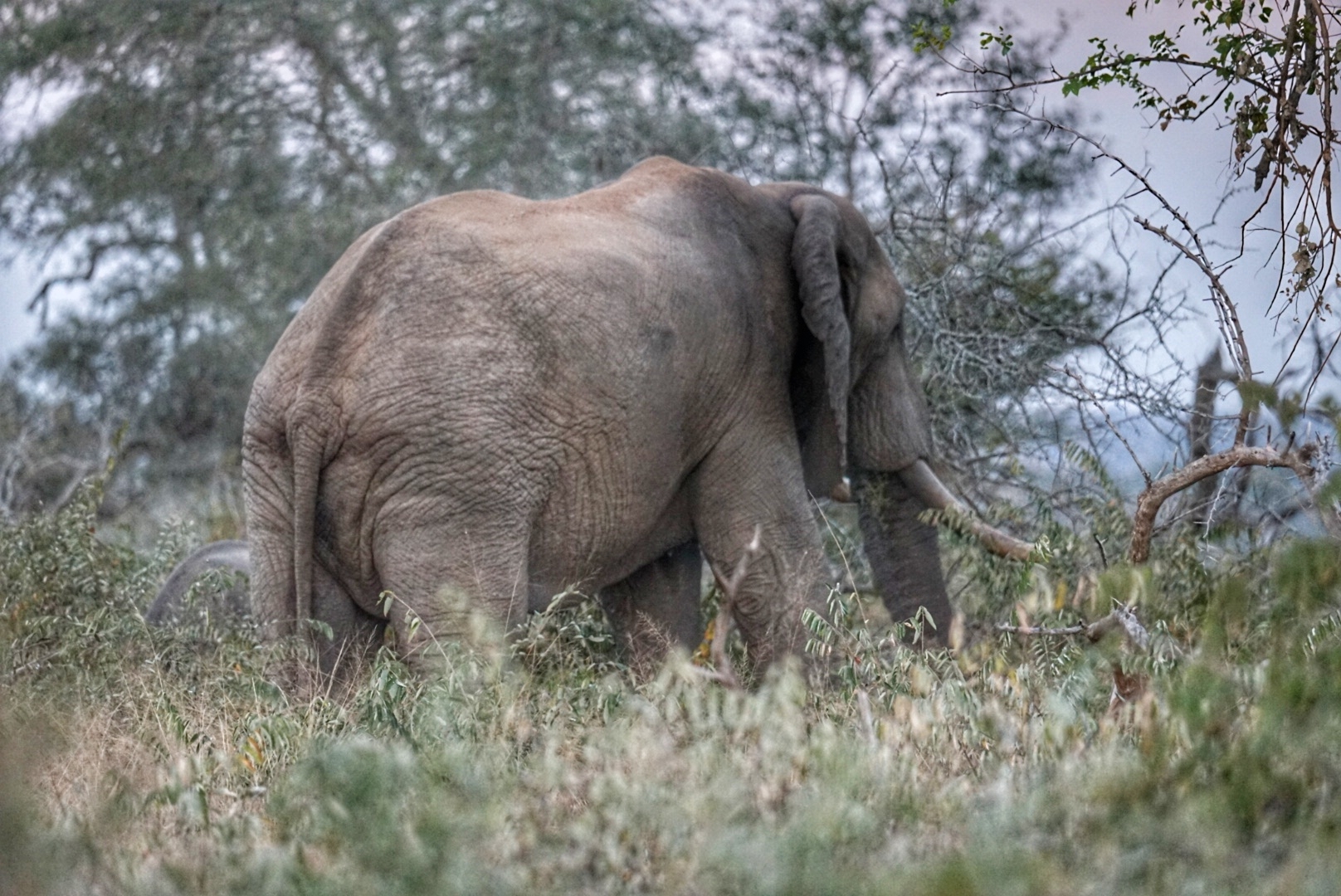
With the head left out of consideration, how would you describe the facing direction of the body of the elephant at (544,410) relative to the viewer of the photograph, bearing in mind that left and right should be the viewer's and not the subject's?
facing away from the viewer and to the right of the viewer

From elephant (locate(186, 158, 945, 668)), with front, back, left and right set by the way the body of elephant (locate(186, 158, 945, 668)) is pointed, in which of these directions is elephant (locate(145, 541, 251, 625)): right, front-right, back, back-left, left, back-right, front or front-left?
left

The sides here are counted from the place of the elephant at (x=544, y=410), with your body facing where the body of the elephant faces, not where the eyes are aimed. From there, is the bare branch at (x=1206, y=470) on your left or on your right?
on your right
